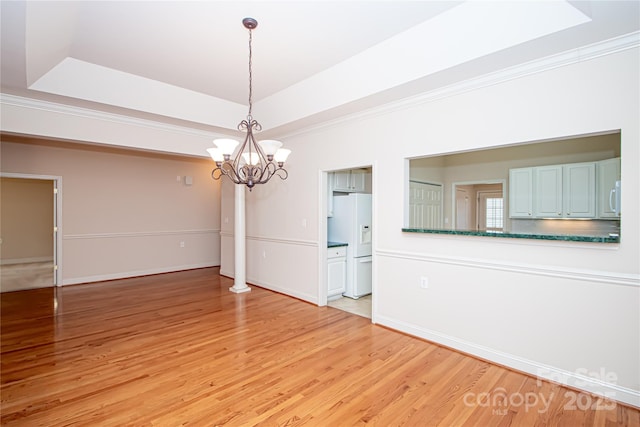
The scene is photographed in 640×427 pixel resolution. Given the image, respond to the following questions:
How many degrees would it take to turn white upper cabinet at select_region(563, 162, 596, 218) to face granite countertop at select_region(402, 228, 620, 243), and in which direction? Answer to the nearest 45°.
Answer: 0° — it already faces it

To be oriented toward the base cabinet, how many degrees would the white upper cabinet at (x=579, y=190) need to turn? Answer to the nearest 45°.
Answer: approximately 45° to its right

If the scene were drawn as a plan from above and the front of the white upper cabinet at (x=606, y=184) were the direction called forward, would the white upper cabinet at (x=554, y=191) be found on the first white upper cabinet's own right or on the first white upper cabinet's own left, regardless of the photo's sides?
on the first white upper cabinet's own right

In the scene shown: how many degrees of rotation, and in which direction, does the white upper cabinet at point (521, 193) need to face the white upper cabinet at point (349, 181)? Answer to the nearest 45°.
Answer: approximately 90° to its right

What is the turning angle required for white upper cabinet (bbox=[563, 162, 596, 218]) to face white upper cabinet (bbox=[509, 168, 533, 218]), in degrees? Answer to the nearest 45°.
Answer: approximately 90° to its right

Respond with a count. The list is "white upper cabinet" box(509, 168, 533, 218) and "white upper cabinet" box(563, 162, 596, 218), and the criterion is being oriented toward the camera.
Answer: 2

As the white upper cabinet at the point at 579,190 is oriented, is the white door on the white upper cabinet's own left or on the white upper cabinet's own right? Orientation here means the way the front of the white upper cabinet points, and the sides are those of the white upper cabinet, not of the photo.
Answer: on the white upper cabinet's own right

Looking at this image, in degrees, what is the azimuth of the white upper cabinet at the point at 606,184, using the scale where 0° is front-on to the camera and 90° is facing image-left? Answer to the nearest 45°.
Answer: approximately 45°

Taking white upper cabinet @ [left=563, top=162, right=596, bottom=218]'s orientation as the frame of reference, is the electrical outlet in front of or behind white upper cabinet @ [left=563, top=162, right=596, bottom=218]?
in front
